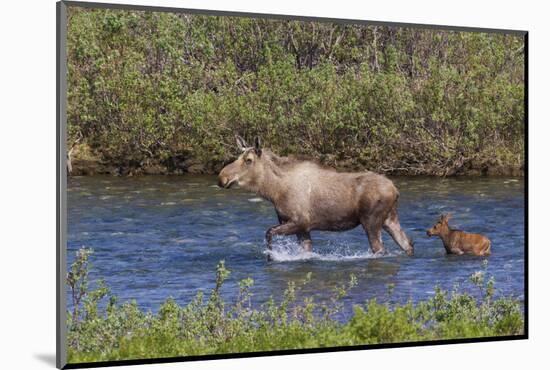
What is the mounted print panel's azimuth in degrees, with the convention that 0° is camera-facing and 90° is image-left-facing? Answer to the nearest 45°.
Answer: approximately 315°
